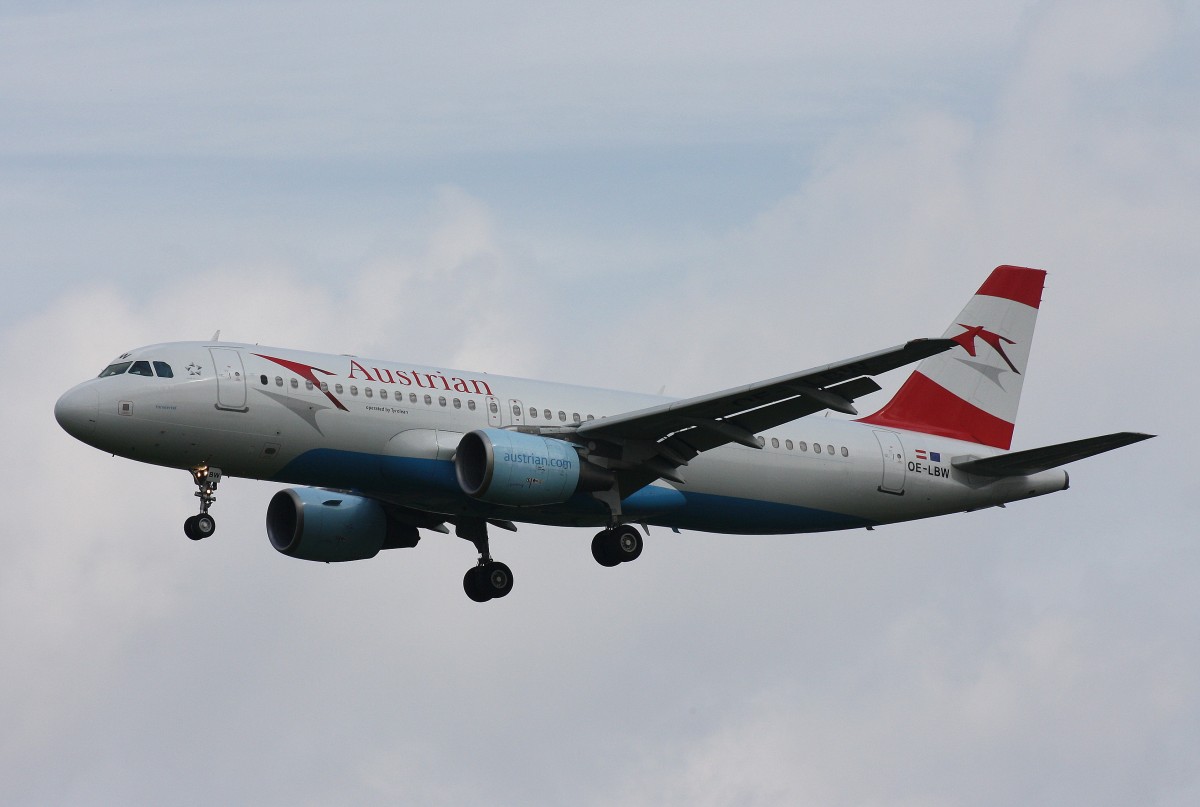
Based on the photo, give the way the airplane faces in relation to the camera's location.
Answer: facing the viewer and to the left of the viewer
